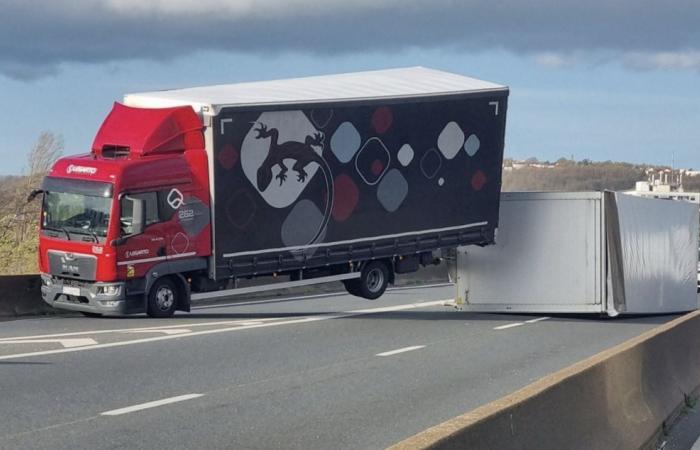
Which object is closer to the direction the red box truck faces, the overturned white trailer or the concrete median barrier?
the concrete median barrier

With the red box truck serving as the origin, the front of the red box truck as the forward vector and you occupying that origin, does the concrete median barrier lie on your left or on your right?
on your left

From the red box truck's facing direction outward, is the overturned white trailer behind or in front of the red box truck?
behind

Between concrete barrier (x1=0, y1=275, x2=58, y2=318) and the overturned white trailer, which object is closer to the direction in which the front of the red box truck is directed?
the concrete barrier

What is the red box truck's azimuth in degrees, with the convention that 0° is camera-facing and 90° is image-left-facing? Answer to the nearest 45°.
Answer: approximately 45°
